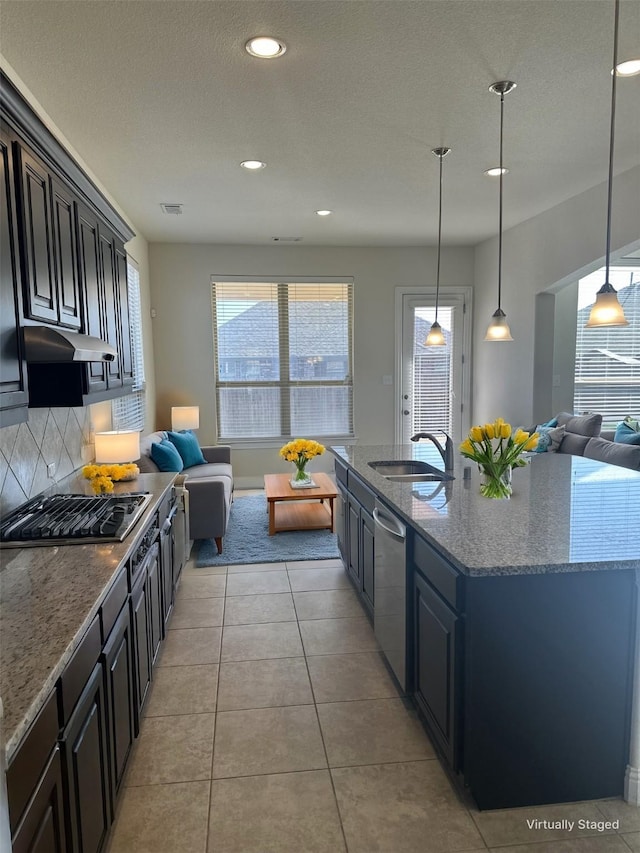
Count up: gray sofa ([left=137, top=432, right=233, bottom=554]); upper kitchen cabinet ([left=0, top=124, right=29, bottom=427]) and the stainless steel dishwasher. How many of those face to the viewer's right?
2

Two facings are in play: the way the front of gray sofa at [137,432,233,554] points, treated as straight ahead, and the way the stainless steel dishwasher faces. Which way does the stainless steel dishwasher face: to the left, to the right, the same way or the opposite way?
the opposite way

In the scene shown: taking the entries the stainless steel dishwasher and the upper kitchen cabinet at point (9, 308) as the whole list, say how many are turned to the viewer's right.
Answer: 1

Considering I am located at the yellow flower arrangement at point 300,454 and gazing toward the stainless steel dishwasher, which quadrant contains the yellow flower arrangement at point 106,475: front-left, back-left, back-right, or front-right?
front-right

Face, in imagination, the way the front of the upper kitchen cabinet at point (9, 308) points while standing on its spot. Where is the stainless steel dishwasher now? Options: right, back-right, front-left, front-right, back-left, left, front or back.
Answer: front

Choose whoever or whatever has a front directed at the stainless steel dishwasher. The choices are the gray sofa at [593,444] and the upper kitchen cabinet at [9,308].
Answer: the upper kitchen cabinet

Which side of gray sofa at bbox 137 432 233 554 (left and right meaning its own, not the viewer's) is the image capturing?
right

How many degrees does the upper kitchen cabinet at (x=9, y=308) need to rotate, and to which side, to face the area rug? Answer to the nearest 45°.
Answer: approximately 45° to its left

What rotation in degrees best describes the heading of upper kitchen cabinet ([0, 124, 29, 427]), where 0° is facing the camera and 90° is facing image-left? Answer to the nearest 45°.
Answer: approximately 270°

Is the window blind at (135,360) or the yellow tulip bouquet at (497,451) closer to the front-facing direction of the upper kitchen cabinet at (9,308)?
the yellow tulip bouquet

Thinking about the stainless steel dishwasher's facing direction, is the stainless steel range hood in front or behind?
in front

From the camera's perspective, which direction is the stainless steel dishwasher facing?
to the viewer's left

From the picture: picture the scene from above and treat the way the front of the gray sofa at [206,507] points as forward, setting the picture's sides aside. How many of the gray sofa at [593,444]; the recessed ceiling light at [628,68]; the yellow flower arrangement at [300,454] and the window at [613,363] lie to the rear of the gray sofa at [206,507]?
0

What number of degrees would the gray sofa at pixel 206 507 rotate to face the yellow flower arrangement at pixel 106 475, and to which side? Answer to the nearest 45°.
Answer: approximately 135° to its right

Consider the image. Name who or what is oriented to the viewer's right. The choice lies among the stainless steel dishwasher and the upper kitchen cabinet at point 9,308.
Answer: the upper kitchen cabinet
